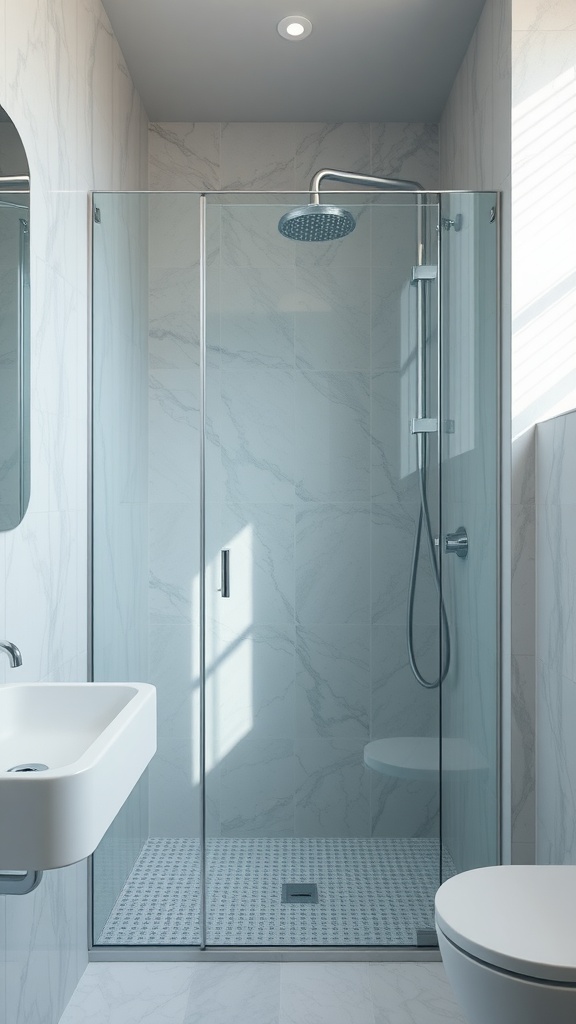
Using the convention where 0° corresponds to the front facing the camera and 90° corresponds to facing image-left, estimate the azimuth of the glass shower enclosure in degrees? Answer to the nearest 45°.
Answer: approximately 0°

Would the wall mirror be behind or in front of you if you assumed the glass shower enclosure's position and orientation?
in front

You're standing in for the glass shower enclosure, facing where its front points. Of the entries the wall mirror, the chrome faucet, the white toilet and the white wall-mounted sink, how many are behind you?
0

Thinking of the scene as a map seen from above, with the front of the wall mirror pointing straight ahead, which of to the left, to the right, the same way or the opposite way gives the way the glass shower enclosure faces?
to the right

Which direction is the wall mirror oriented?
to the viewer's right

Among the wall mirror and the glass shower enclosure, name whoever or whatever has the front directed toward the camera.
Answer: the glass shower enclosure

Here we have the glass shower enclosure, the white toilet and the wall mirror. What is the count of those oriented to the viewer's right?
1

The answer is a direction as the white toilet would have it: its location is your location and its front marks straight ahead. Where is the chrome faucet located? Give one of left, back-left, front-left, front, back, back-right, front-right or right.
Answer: front

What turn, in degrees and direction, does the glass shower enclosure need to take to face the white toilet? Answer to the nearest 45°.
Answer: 0° — it already faces it

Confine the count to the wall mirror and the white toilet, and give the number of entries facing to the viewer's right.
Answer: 1

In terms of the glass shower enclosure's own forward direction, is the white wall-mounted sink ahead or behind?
ahead

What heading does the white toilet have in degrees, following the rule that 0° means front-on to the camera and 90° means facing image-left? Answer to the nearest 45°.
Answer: approximately 90°

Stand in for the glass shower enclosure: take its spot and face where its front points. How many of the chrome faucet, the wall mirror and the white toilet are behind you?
0

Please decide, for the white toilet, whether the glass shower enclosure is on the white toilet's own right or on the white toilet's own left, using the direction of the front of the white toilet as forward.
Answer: on the white toilet's own right

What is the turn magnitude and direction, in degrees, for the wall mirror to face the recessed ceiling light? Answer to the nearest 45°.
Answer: approximately 45° to its left
